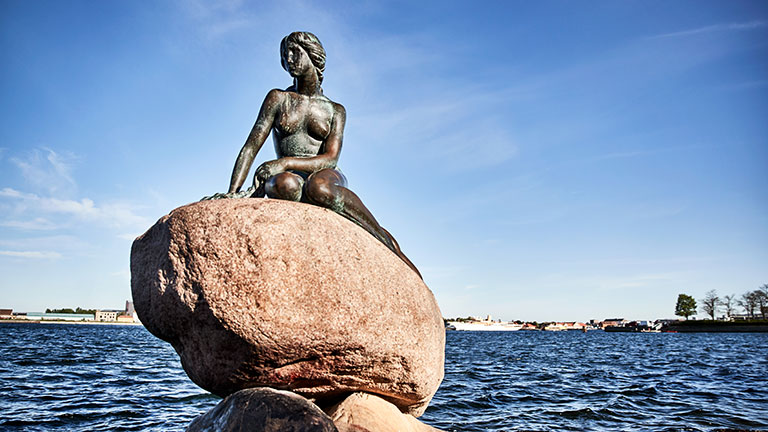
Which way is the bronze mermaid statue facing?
toward the camera

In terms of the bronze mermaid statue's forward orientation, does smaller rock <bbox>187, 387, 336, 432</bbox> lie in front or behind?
in front
